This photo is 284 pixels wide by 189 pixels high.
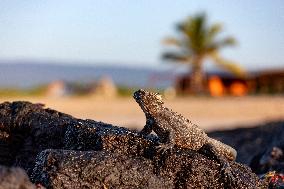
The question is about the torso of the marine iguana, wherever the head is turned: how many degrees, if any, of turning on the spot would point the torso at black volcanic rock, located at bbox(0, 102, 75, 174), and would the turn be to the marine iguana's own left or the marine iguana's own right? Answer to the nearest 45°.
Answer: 0° — it already faces it

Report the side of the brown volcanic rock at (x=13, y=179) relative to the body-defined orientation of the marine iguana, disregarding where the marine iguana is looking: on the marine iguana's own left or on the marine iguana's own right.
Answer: on the marine iguana's own left

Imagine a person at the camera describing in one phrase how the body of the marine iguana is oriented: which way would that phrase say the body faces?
to the viewer's left
